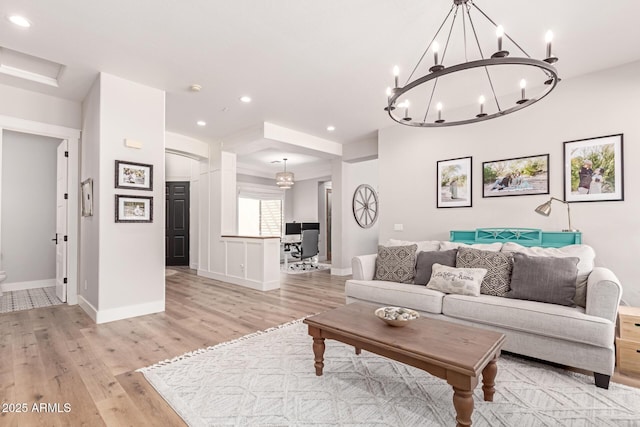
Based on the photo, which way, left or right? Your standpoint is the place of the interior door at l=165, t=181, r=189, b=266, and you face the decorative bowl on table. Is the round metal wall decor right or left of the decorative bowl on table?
left

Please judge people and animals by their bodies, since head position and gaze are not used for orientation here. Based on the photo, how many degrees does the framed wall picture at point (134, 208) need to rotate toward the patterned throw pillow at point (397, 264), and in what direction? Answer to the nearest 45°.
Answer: approximately 45° to its left

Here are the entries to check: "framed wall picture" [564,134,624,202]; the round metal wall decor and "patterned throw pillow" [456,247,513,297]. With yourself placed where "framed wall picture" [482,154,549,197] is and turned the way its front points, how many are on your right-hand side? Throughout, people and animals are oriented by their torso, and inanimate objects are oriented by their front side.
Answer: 1

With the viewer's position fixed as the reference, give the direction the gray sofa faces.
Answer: facing the viewer and to the left of the viewer

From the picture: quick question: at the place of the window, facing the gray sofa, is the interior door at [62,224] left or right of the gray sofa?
right

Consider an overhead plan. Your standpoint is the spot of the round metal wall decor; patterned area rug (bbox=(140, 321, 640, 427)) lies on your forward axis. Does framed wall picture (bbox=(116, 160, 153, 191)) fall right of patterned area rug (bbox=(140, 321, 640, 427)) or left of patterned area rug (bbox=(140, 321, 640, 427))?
right

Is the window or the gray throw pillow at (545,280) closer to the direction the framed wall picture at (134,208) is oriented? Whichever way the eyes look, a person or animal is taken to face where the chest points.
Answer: the gray throw pillow

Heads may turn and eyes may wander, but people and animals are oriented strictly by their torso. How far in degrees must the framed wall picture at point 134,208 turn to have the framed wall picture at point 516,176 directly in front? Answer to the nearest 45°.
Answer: approximately 45° to its left

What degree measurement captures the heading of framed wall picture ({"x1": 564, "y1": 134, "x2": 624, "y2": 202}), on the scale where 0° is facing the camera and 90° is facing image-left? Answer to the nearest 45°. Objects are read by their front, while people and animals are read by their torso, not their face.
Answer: approximately 45°

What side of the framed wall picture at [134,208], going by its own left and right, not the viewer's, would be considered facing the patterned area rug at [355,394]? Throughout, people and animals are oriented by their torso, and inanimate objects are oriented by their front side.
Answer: front

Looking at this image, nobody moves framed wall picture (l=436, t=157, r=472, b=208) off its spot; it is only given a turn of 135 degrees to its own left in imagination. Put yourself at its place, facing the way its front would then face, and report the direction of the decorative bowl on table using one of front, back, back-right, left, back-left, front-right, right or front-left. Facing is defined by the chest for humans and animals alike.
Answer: right
